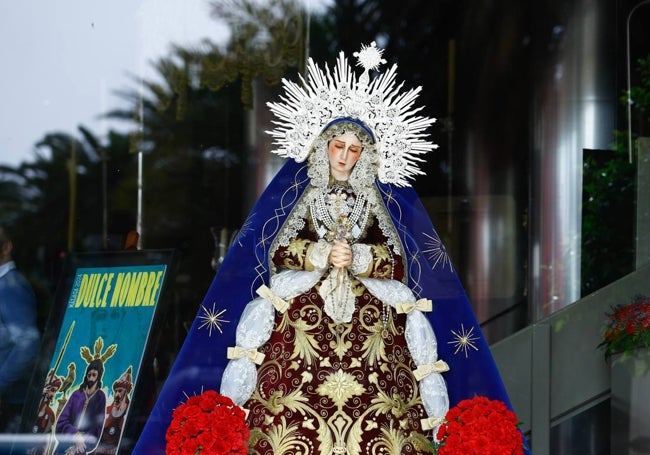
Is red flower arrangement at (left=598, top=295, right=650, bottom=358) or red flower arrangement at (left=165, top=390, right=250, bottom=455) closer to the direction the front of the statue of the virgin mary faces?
the red flower arrangement at (left=165, top=390, right=250, bottom=455)

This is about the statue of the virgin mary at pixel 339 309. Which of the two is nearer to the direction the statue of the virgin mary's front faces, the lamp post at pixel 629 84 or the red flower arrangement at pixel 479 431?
the red flower arrangement

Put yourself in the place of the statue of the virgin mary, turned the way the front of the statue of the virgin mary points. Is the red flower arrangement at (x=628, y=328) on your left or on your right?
on your left

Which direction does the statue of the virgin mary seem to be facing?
toward the camera
